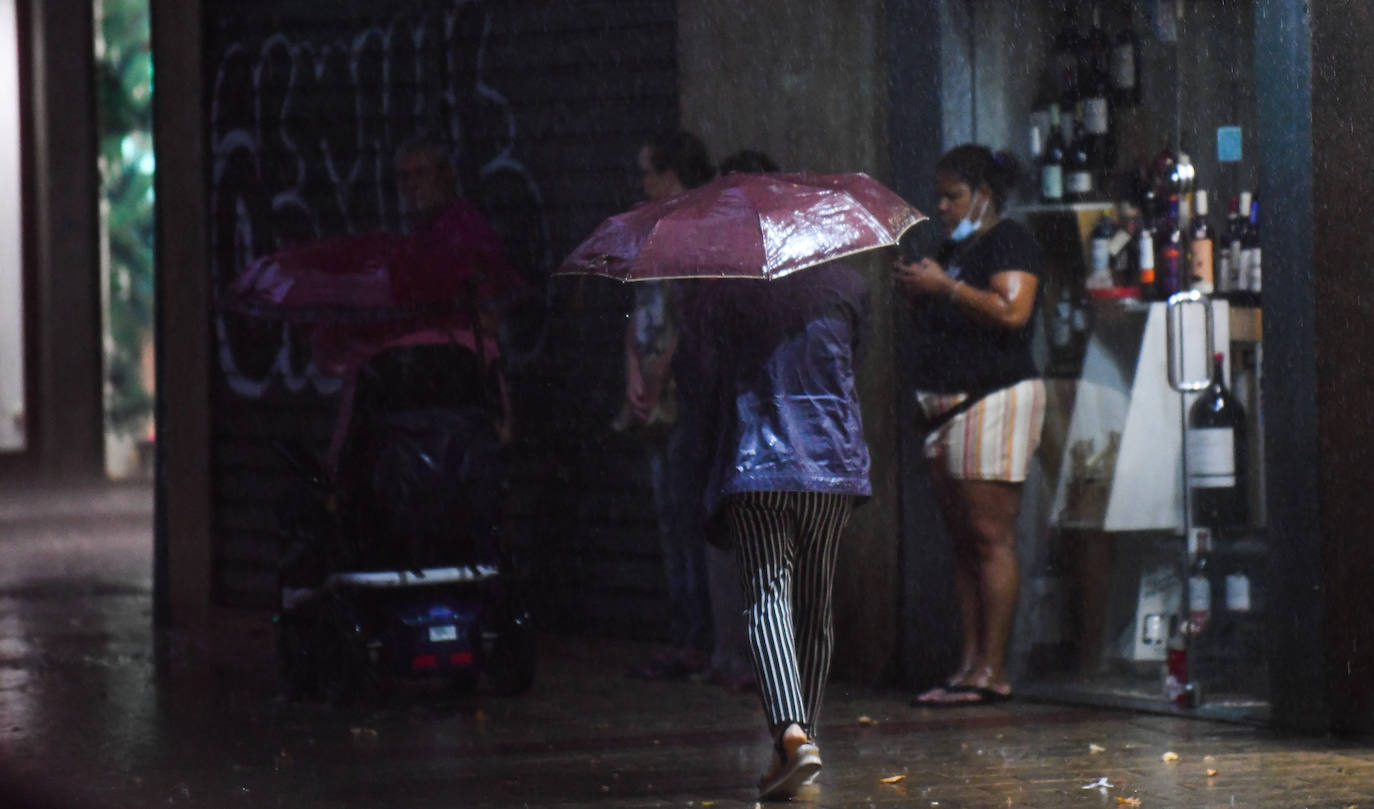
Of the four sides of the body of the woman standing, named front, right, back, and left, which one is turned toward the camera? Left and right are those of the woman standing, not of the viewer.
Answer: left

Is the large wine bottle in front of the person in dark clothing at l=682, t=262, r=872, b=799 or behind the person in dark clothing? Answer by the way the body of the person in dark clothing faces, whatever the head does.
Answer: in front

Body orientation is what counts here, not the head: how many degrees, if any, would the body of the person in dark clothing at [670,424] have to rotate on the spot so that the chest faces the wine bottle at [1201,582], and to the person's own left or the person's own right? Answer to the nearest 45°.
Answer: approximately 135° to the person's own left

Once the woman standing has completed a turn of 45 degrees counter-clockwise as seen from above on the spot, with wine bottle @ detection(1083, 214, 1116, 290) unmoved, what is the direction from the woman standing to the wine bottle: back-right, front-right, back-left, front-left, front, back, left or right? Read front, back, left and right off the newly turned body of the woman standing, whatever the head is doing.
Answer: back

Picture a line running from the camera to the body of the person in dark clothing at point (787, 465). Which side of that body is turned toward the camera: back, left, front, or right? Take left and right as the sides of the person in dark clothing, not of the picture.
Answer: back

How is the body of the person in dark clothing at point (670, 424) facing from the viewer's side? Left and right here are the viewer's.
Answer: facing to the left of the viewer

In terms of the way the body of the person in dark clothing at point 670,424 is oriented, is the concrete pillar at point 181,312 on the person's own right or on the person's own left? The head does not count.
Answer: on the person's own right

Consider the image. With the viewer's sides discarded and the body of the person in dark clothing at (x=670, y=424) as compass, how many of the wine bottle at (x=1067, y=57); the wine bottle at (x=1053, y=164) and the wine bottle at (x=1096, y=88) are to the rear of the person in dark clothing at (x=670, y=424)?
3

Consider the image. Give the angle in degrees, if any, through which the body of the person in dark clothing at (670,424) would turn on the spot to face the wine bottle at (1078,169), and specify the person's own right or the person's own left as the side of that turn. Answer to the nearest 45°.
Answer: approximately 180°

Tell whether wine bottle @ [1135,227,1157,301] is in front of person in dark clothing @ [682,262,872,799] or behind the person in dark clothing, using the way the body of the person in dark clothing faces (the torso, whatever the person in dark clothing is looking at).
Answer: in front
